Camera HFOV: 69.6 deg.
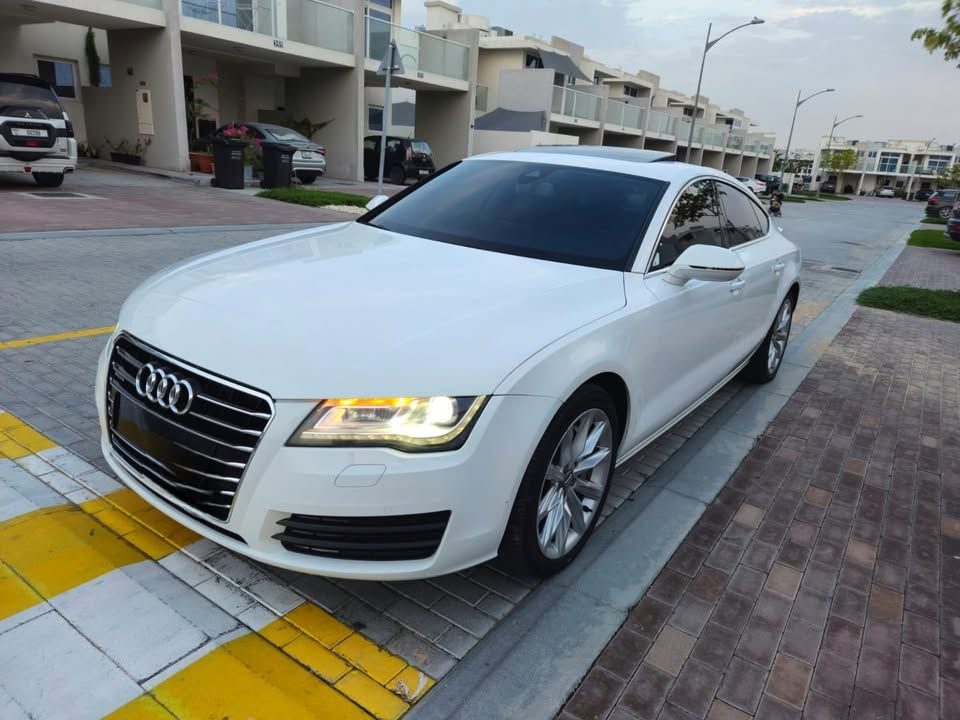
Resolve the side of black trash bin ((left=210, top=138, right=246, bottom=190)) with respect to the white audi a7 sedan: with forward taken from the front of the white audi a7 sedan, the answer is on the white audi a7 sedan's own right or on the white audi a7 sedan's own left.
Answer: on the white audi a7 sedan's own right

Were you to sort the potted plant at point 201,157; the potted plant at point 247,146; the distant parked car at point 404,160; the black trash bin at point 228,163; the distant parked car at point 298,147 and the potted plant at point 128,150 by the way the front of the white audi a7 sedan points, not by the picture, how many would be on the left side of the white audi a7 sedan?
0

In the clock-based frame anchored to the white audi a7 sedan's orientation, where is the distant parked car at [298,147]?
The distant parked car is roughly at 4 o'clock from the white audi a7 sedan.

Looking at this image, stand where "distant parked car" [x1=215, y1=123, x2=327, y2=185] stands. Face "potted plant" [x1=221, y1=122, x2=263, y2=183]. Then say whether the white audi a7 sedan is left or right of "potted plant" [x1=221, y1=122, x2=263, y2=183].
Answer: left

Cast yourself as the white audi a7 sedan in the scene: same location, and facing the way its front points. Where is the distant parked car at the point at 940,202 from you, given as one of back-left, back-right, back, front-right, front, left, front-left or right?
back

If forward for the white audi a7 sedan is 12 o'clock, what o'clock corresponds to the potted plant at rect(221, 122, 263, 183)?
The potted plant is roughly at 4 o'clock from the white audi a7 sedan.

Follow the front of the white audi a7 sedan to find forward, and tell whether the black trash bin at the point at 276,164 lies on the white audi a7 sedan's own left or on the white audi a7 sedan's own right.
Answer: on the white audi a7 sedan's own right

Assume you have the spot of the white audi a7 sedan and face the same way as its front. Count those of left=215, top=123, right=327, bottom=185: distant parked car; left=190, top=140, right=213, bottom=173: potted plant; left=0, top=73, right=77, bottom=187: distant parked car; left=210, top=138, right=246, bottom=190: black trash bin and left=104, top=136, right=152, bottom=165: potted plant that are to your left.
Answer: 0

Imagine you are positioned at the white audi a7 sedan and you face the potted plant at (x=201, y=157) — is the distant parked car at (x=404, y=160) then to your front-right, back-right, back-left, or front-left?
front-right

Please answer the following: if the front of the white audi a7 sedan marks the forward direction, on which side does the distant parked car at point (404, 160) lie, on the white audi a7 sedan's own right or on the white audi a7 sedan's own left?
on the white audi a7 sedan's own right

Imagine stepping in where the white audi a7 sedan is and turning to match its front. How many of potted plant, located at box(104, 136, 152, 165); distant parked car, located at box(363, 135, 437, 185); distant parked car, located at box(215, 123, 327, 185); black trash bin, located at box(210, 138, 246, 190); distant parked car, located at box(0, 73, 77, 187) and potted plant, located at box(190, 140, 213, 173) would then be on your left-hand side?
0

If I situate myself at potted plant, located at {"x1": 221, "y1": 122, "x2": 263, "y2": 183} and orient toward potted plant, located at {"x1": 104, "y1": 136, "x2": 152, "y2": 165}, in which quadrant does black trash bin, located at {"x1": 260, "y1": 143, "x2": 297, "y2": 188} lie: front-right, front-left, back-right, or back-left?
back-left

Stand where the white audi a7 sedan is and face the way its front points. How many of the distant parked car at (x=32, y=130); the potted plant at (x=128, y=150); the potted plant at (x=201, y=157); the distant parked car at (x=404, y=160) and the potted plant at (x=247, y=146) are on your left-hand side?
0

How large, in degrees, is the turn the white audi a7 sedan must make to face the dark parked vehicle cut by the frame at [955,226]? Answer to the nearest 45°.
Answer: approximately 180°

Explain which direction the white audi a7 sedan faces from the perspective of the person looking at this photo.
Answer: facing the viewer and to the left of the viewer

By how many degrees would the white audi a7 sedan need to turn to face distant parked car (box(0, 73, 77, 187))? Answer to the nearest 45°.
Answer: approximately 90° to its right

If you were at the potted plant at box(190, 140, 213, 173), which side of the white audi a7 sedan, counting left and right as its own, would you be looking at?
right
